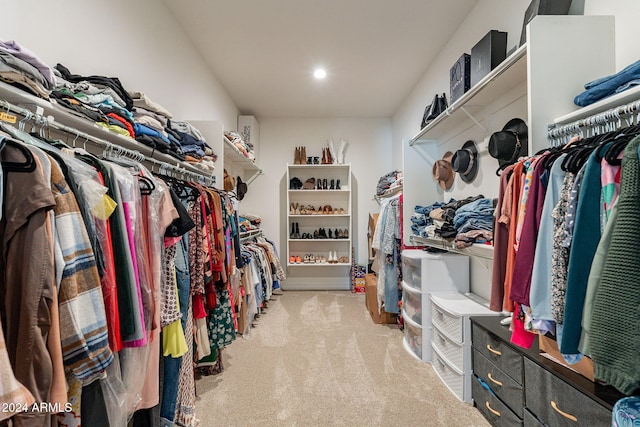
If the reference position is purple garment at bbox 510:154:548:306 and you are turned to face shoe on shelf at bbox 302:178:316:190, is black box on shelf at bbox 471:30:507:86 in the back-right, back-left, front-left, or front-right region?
front-right

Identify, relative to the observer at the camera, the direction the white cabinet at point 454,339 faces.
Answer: facing the viewer and to the left of the viewer

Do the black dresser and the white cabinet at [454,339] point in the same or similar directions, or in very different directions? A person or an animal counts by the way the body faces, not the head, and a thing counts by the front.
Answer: same or similar directions

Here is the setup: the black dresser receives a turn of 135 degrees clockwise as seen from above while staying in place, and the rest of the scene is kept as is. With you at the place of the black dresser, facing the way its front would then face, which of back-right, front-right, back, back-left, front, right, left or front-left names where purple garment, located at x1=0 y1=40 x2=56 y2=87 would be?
back-left

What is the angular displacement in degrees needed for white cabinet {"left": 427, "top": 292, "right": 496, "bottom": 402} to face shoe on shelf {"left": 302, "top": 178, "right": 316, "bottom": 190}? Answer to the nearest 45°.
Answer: approximately 90° to its right

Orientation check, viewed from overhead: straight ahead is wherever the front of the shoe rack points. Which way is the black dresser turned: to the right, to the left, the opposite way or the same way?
to the right

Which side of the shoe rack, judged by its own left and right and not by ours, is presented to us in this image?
front

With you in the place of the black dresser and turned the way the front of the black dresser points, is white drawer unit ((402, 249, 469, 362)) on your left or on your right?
on your right

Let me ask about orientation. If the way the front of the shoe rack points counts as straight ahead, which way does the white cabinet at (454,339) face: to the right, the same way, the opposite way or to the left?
to the right

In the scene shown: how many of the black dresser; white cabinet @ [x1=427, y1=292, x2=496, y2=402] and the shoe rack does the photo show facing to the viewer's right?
0

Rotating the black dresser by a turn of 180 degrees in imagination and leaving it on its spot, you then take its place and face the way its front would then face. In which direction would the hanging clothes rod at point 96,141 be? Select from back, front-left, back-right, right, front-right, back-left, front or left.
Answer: back

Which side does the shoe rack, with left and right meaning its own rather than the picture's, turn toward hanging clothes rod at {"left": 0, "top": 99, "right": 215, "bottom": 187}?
front
